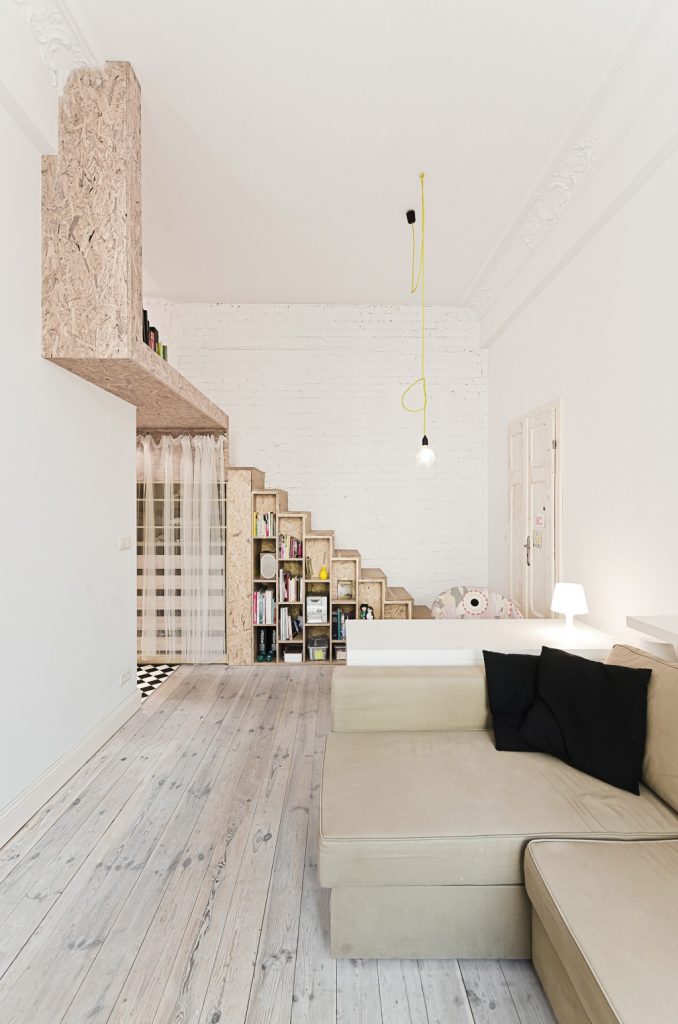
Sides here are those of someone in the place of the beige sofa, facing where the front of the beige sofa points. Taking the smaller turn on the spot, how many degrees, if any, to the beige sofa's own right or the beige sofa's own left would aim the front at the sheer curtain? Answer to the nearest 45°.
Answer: approximately 45° to the beige sofa's own right

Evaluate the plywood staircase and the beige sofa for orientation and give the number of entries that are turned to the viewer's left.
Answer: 1

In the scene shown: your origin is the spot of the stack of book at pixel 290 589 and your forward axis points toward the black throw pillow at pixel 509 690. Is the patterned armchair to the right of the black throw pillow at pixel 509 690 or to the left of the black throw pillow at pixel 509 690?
left

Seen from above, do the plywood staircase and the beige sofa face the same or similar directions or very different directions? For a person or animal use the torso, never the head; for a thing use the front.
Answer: very different directions

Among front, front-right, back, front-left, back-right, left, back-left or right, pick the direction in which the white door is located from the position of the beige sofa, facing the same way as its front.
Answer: right

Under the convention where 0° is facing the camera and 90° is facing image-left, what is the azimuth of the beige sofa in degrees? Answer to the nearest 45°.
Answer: approximately 90°

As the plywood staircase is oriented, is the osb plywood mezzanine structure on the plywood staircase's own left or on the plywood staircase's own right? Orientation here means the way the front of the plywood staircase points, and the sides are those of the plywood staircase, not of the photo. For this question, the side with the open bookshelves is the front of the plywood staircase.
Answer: on the plywood staircase's own right

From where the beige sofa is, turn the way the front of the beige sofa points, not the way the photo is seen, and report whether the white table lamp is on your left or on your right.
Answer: on your right

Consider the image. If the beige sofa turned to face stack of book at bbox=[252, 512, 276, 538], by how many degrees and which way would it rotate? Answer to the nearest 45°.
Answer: approximately 45° to its right
